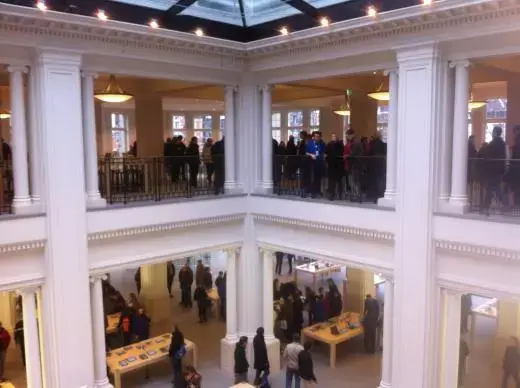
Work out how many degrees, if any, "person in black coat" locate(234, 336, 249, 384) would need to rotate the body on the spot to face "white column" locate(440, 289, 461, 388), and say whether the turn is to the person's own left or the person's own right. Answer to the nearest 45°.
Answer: approximately 45° to the person's own right

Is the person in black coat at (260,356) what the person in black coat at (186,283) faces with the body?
no

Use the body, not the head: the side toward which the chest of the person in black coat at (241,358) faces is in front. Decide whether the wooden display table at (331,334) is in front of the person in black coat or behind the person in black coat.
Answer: in front

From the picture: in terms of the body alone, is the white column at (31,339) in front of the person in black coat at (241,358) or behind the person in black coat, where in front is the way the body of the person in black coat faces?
behind
